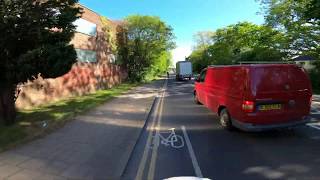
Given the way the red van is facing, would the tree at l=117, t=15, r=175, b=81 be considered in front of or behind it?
in front

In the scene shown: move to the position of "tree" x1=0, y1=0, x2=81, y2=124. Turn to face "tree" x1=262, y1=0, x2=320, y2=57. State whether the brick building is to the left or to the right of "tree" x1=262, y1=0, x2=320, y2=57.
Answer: left

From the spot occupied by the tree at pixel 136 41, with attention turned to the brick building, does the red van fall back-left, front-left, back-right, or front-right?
front-left

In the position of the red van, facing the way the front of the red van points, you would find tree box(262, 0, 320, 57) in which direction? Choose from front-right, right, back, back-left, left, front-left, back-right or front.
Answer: front-right

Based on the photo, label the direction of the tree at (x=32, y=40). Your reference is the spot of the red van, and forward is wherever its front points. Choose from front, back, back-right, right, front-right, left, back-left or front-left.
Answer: front-left

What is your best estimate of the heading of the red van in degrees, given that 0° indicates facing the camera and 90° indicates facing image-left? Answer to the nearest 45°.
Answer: approximately 135°

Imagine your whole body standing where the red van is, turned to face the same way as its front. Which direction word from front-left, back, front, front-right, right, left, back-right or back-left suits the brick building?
front

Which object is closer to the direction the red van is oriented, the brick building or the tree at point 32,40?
the brick building
